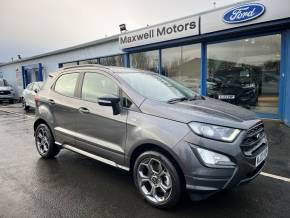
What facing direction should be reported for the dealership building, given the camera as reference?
facing the viewer and to the left of the viewer

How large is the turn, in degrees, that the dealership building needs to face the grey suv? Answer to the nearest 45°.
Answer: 0° — it already faces it

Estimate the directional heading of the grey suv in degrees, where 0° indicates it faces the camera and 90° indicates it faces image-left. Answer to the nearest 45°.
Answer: approximately 315°

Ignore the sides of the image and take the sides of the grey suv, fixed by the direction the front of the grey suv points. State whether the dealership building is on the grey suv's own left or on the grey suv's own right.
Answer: on the grey suv's own left

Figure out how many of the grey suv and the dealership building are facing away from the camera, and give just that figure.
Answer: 0

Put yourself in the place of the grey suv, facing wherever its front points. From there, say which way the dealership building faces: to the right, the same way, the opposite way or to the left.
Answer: to the right
